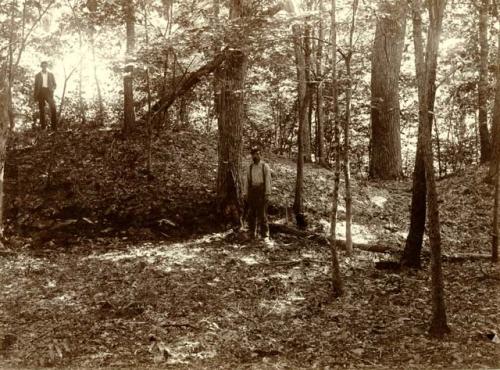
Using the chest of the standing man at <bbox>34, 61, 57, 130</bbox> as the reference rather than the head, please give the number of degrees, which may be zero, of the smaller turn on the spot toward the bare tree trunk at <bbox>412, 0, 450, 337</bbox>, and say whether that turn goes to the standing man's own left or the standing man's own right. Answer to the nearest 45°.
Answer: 0° — they already face it

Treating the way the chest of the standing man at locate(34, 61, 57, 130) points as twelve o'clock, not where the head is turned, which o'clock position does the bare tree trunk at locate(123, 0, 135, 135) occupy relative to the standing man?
The bare tree trunk is roughly at 10 o'clock from the standing man.

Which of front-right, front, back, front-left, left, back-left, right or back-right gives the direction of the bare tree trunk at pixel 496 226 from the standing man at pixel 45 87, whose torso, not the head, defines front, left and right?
front-left

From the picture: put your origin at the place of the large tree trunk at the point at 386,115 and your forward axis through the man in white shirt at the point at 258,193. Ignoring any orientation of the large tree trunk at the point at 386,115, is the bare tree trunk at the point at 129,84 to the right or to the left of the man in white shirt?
right

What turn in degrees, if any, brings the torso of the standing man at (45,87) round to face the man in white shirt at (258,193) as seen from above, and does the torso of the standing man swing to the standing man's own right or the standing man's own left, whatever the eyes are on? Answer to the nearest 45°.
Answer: approximately 45° to the standing man's own left

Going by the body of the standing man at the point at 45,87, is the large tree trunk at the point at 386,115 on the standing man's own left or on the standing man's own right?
on the standing man's own left

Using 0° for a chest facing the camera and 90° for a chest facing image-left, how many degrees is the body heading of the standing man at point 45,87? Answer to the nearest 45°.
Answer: approximately 0°

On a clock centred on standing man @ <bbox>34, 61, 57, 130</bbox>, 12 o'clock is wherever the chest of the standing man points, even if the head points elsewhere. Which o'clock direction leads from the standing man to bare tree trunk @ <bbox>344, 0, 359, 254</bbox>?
The bare tree trunk is roughly at 11 o'clock from the standing man.

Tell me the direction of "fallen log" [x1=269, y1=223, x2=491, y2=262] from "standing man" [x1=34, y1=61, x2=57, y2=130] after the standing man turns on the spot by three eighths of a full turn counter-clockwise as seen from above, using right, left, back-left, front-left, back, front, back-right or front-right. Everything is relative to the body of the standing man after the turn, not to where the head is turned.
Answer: right

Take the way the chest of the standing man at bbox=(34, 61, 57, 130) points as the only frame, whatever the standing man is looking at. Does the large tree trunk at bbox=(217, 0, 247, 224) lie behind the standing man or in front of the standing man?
in front
